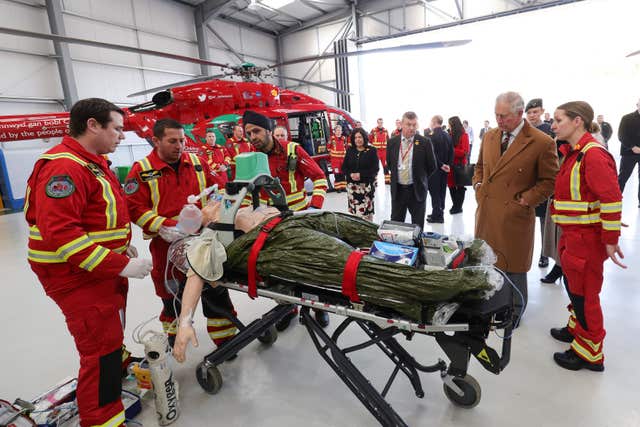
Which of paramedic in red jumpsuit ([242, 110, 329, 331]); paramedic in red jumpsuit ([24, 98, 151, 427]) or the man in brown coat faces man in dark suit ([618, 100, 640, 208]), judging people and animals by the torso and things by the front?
paramedic in red jumpsuit ([24, 98, 151, 427])

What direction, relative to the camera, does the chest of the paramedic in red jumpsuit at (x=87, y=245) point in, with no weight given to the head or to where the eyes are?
to the viewer's right

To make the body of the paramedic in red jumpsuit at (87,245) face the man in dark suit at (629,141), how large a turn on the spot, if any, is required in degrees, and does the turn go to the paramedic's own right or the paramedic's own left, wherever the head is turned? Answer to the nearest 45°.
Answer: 0° — they already face them

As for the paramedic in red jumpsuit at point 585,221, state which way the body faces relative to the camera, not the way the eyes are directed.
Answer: to the viewer's left

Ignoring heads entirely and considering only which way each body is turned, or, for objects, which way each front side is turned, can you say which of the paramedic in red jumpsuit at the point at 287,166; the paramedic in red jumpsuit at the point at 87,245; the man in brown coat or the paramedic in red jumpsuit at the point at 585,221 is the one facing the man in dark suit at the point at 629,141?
the paramedic in red jumpsuit at the point at 87,245

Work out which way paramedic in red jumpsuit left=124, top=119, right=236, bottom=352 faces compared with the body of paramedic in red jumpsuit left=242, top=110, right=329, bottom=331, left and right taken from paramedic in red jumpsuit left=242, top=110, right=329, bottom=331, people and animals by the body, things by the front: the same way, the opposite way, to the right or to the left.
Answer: to the left

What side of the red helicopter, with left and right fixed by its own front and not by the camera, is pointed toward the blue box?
right

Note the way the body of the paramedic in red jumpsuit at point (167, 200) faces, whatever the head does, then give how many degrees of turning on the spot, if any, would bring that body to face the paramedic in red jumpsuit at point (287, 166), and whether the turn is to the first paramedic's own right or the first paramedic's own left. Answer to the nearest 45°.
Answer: approximately 45° to the first paramedic's own left

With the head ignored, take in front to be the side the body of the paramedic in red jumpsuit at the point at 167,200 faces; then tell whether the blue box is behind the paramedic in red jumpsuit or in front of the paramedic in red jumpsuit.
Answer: in front

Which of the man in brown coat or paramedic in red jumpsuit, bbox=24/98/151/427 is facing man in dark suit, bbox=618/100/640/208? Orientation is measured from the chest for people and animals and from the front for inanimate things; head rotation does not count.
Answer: the paramedic in red jumpsuit

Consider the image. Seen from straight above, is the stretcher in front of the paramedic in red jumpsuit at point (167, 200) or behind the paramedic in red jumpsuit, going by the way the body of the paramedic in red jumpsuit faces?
in front
